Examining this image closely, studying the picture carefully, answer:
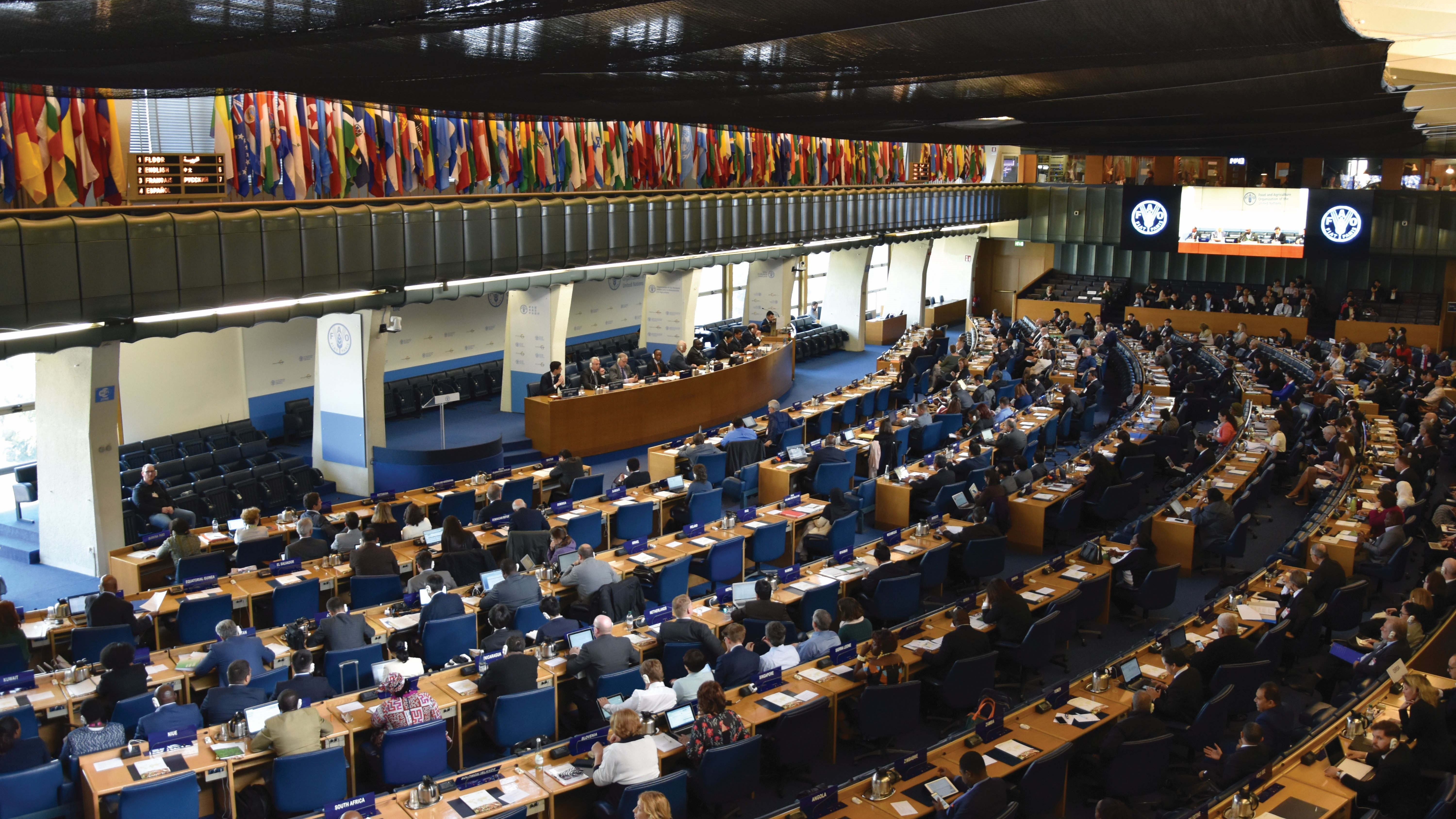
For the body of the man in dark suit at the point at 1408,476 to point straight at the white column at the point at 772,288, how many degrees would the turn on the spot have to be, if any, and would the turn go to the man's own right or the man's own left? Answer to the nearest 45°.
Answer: approximately 45° to the man's own right

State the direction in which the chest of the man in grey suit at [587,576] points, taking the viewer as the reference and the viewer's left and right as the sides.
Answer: facing away from the viewer and to the left of the viewer

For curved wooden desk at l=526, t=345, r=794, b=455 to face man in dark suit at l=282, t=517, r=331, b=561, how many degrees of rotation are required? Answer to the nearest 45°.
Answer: approximately 45° to its right

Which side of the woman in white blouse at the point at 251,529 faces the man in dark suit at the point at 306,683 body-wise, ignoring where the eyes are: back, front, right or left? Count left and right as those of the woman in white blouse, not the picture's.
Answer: back

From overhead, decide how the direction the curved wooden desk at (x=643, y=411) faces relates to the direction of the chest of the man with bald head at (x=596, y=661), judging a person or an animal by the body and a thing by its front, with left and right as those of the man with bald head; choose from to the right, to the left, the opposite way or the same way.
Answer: the opposite way

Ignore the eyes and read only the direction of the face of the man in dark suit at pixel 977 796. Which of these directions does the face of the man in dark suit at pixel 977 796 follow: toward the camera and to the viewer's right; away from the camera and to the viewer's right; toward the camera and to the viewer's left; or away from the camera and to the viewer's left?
away from the camera and to the viewer's left

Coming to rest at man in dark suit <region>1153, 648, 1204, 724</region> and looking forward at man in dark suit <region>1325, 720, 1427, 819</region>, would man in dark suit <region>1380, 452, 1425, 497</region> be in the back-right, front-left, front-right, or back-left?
back-left

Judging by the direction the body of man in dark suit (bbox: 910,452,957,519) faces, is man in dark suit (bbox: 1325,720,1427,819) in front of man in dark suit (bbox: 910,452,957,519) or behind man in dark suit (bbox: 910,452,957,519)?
behind

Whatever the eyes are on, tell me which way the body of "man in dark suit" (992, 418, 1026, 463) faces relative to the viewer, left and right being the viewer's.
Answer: facing away from the viewer and to the left of the viewer

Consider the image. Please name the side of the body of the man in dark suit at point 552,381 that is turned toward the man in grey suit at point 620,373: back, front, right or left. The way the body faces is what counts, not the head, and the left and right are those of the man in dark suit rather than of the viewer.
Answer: left

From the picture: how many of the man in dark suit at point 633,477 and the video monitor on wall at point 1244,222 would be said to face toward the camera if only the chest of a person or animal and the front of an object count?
1

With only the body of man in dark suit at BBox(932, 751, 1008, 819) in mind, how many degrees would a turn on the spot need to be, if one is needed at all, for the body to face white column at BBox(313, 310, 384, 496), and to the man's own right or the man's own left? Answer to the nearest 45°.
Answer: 0° — they already face it

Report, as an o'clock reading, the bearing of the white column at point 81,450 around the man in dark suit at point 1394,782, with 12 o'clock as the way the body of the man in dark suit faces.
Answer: The white column is roughly at 12 o'clock from the man in dark suit.

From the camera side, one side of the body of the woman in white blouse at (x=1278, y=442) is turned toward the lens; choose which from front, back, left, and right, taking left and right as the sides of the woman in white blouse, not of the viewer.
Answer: left

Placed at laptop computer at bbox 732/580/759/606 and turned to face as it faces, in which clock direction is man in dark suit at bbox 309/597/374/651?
The man in dark suit is roughly at 4 o'clock from the laptop computer.

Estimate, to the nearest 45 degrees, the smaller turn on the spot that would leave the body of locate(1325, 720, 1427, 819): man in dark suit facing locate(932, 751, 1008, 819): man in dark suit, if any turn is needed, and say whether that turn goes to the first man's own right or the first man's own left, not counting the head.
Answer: approximately 45° to the first man's own left

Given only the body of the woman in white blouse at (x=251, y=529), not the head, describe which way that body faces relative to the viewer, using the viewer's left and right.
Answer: facing away from the viewer
